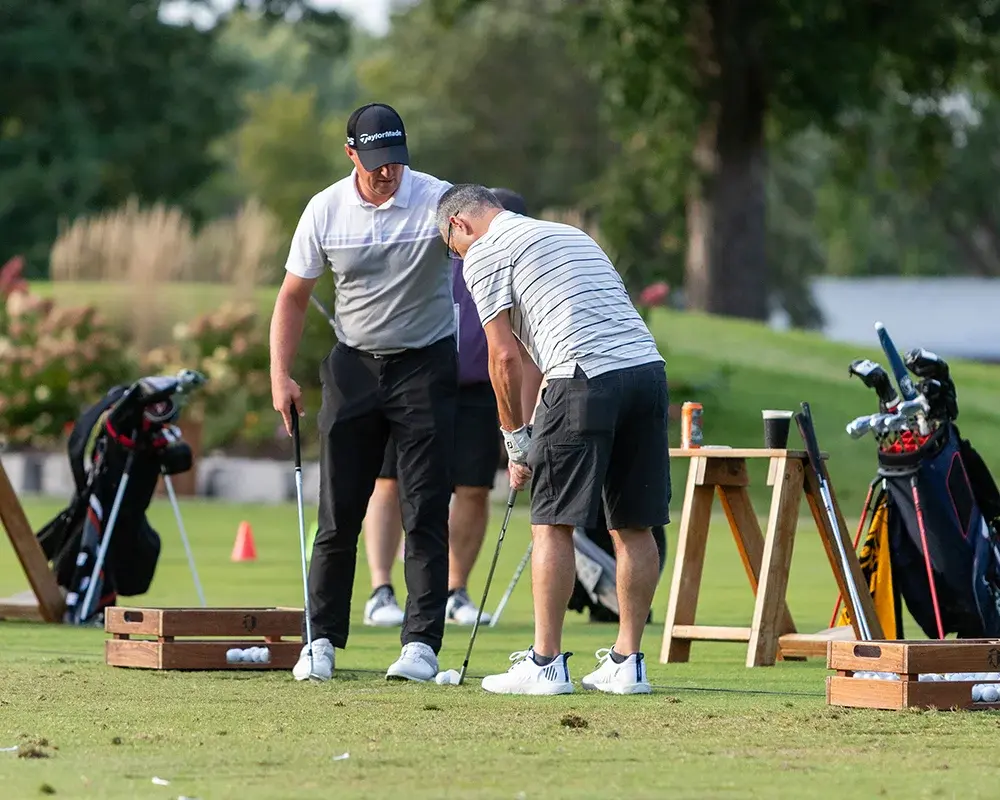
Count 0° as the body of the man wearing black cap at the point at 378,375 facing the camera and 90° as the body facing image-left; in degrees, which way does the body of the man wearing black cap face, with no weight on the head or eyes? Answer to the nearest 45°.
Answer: approximately 0°

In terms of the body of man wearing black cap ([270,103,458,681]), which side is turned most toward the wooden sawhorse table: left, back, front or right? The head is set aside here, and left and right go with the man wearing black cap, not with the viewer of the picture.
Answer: left

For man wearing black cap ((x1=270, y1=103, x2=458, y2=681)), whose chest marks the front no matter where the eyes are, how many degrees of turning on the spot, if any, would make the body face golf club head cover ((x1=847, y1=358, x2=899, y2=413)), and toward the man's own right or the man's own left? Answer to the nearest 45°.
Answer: approximately 90° to the man's own left

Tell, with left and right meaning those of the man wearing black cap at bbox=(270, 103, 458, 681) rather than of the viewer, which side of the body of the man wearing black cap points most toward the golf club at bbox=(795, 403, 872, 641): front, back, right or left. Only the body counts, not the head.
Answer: left

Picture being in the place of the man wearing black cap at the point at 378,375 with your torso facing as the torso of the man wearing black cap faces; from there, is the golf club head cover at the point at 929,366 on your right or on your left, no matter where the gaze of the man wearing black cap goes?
on your left

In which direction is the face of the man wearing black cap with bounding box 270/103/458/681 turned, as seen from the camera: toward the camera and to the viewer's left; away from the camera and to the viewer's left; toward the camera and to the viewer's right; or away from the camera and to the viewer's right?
toward the camera and to the viewer's right

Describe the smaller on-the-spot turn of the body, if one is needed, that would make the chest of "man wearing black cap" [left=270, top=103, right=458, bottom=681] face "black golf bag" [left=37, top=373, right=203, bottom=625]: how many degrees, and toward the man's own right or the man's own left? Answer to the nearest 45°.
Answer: approximately 135° to the man's own right

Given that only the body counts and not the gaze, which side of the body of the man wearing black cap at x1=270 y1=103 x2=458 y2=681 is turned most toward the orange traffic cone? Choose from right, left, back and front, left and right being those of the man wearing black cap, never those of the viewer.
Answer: back

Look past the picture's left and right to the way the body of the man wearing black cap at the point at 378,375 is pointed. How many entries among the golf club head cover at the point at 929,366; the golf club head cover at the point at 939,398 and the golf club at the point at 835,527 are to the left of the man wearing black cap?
3

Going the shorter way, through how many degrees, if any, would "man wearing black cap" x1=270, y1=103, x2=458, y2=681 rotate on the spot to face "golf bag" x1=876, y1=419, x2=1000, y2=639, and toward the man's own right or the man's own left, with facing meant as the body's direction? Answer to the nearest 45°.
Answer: approximately 90° to the man's own left

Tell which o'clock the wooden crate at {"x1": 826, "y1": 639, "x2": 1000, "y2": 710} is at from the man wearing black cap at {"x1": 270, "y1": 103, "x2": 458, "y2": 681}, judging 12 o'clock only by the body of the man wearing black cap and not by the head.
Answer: The wooden crate is roughly at 10 o'clock from the man wearing black cap.

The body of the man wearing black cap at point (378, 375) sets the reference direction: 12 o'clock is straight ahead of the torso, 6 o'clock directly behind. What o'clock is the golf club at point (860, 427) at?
The golf club is roughly at 9 o'clock from the man wearing black cap.
